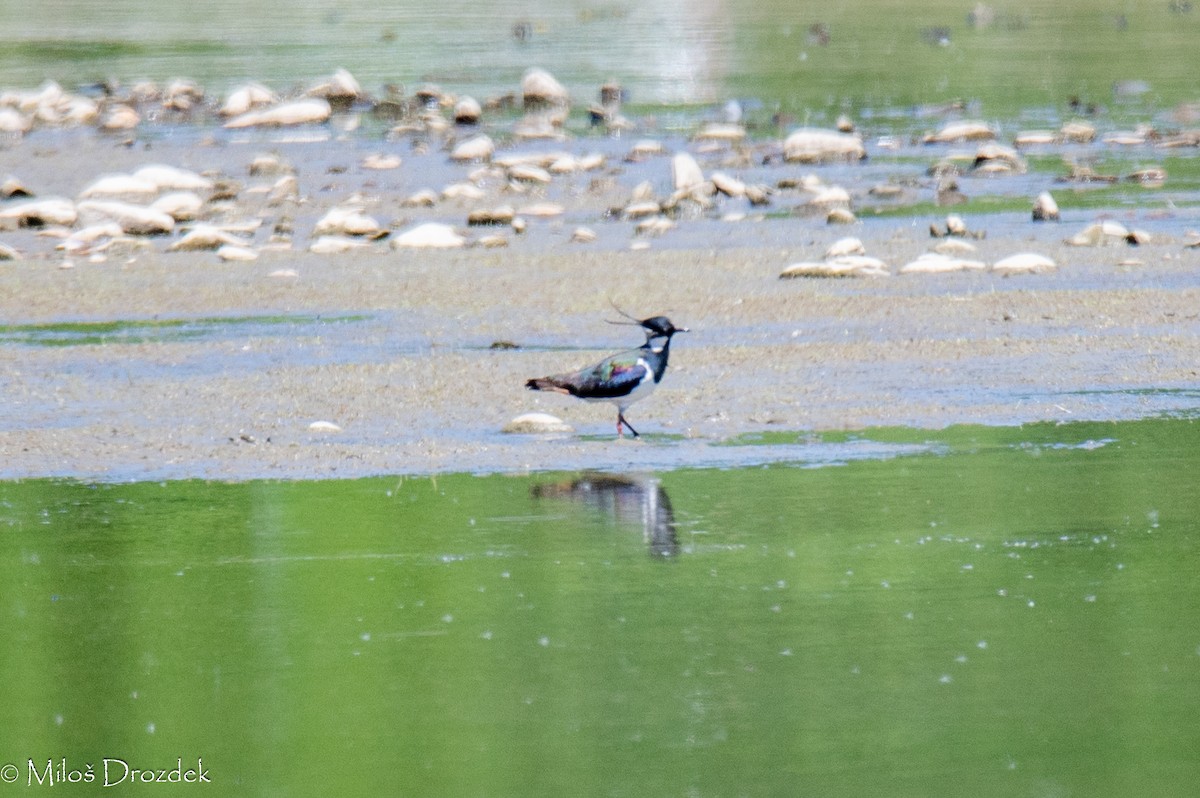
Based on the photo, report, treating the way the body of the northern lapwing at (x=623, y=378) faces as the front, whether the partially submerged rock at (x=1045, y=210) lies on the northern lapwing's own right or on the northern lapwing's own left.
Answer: on the northern lapwing's own left

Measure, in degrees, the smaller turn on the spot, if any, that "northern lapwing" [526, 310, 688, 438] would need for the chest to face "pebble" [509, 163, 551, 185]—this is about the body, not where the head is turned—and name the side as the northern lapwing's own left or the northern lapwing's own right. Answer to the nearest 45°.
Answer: approximately 90° to the northern lapwing's own left

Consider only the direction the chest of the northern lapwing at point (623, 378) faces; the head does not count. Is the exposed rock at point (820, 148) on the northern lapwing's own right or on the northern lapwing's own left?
on the northern lapwing's own left

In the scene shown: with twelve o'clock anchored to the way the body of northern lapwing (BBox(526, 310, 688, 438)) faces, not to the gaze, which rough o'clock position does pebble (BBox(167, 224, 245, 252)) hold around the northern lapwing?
The pebble is roughly at 8 o'clock from the northern lapwing.

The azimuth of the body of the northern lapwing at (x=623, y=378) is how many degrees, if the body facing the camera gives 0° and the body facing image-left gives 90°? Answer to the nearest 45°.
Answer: approximately 270°

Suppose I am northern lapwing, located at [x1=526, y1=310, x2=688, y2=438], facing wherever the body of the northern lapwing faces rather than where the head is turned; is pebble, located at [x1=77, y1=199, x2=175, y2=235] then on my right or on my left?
on my left

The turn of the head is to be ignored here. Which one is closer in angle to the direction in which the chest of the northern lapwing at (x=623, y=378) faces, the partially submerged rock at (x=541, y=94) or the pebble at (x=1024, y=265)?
the pebble

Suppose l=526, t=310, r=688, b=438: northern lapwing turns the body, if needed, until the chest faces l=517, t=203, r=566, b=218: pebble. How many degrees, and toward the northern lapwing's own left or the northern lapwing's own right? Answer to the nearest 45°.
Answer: approximately 90° to the northern lapwing's own left

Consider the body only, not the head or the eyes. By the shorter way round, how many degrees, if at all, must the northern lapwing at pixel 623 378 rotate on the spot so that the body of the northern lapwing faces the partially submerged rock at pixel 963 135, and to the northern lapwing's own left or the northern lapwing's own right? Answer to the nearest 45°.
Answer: approximately 90° to the northern lapwing's own left

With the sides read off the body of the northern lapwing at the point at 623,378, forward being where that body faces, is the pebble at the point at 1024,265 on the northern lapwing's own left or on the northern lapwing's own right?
on the northern lapwing's own left

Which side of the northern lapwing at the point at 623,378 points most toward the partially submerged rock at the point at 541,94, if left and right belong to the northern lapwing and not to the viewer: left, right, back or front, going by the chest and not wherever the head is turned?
left
